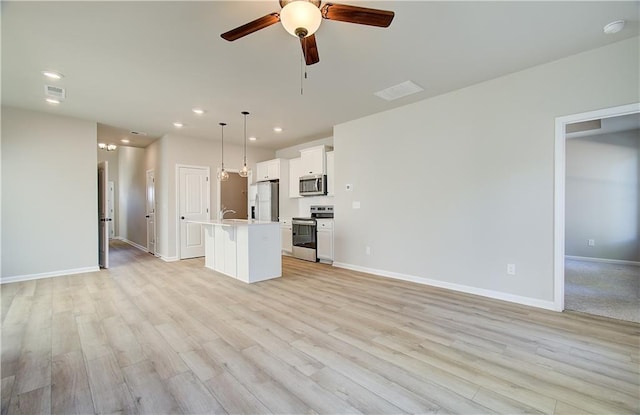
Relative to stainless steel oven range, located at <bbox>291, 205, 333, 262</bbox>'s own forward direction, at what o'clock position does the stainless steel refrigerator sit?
The stainless steel refrigerator is roughly at 3 o'clock from the stainless steel oven range.

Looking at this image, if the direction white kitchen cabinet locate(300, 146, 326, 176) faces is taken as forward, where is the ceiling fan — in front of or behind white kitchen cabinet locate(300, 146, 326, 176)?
in front

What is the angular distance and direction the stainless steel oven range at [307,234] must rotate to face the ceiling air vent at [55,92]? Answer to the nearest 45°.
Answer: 0° — it already faces it

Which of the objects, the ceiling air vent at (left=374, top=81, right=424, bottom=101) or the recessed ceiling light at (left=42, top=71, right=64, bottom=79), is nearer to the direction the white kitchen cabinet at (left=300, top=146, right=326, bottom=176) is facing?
the recessed ceiling light

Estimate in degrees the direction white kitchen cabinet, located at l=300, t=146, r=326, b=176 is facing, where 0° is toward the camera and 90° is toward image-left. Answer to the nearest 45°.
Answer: approximately 45°

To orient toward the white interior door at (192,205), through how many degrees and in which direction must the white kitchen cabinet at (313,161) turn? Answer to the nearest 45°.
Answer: approximately 45° to its right

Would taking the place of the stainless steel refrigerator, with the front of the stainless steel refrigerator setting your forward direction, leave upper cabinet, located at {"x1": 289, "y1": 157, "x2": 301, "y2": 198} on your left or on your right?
on your left

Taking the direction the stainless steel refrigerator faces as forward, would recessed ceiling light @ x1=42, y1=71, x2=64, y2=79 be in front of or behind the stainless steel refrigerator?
in front

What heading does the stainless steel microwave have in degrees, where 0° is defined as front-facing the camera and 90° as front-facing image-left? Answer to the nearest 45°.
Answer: approximately 45°

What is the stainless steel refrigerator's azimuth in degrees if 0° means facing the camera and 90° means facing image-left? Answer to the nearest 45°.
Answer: approximately 45°

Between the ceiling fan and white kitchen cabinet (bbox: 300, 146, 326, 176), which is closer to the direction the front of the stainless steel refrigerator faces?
the ceiling fan

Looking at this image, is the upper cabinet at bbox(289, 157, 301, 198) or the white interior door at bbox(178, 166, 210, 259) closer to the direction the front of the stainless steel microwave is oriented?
the white interior door

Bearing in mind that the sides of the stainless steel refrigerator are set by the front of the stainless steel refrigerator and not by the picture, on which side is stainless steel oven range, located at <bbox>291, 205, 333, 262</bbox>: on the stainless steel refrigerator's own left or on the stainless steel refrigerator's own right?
on the stainless steel refrigerator's own left
